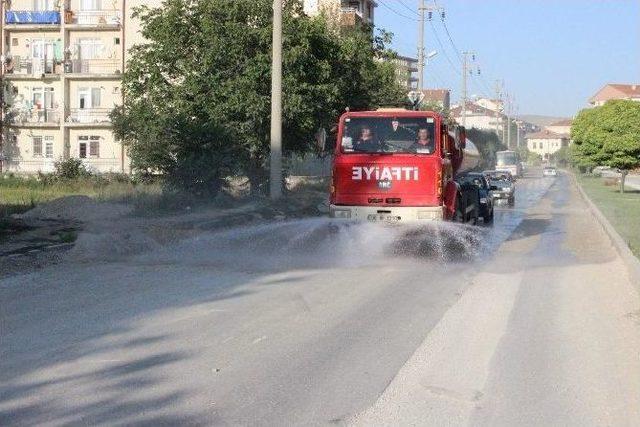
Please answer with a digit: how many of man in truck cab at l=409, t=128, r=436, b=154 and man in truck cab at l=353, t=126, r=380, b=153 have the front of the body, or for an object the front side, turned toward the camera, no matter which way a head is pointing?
2

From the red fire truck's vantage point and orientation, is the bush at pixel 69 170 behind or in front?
behind

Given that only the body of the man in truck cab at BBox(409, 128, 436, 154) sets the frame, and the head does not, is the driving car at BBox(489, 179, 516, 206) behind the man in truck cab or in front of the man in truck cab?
behind

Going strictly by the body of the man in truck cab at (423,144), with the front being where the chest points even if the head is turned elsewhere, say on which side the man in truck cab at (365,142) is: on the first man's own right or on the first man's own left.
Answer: on the first man's own right

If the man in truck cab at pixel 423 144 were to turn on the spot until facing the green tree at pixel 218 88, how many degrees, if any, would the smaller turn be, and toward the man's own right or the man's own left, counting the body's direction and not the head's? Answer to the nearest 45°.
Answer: approximately 135° to the man's own right

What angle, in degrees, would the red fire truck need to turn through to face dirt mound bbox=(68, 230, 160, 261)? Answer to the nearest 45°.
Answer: approximately 90° to its right

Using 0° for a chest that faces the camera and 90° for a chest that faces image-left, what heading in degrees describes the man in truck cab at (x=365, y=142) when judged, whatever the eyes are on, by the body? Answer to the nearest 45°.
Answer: approximately 0°

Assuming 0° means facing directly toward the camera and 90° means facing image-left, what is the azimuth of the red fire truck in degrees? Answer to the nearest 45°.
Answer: approximately 0°

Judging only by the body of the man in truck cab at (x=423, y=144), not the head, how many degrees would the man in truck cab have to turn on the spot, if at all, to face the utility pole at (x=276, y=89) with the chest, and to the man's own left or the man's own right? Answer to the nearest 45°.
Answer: approximately 135° to the man's own right

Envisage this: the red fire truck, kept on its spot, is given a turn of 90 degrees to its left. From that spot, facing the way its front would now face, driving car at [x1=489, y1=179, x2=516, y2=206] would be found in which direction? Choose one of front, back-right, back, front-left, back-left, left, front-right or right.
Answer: left
